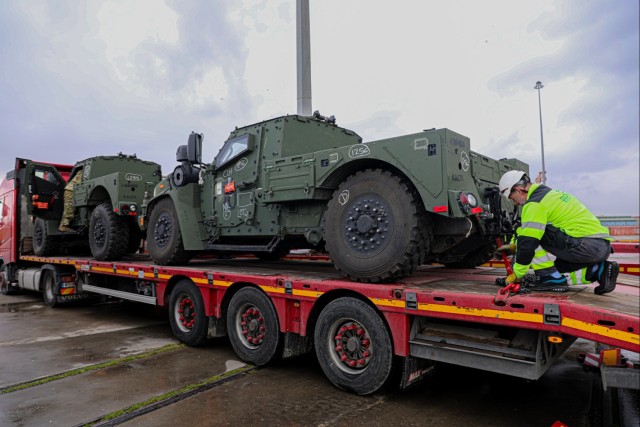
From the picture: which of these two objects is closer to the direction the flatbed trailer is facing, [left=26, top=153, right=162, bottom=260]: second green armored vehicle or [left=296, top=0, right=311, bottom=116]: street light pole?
the second green armored vehicle

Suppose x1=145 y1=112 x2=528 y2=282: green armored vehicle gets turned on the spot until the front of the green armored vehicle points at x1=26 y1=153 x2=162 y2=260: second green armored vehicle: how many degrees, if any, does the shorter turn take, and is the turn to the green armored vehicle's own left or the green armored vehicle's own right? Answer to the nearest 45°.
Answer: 0° — it already faces it

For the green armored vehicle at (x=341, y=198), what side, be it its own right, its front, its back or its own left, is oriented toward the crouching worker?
back

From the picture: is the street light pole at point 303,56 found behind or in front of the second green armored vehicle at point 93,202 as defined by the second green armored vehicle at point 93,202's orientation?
behind

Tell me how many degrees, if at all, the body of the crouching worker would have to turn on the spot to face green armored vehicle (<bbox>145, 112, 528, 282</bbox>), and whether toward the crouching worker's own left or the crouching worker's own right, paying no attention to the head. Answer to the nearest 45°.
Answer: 0° — they already face it

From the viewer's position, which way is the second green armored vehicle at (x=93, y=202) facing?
facing away from the viewer and to the left of the viewer

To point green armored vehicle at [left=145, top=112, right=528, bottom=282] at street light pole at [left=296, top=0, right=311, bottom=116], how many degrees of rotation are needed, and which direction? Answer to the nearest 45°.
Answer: approximately 45° to its right

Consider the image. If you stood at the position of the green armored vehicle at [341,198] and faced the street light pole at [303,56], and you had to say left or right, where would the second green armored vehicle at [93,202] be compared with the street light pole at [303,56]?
left

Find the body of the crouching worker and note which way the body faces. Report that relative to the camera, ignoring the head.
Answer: to the viewer's left

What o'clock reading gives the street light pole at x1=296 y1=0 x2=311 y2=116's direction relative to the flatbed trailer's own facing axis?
The street light pole is roughly at 1 o'clock from the flatbed trailer.

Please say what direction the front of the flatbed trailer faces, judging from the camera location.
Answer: facing away from the viewer and to the left of the viewer

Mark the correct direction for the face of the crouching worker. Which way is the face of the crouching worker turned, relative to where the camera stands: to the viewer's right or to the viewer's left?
to the viewer's left

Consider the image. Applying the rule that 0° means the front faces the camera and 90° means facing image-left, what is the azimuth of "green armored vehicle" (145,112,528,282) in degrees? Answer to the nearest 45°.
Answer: approximately 135°

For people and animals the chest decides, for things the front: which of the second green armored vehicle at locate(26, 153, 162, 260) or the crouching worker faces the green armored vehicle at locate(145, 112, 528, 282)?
the crouching worker
